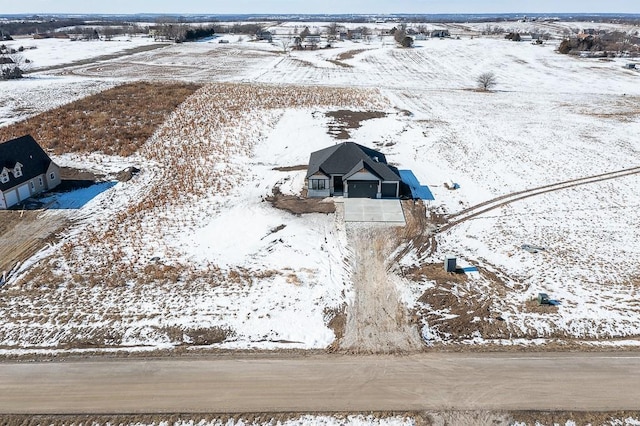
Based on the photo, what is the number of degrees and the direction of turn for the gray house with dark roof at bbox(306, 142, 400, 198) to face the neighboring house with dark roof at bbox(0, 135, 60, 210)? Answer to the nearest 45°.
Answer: approximately 90° to its right

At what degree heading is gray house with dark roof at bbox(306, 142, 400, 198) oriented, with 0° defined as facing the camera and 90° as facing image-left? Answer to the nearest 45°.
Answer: approximately 0°

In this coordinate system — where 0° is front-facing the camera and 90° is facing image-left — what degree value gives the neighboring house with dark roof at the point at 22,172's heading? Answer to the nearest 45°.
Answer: approximately 315°
